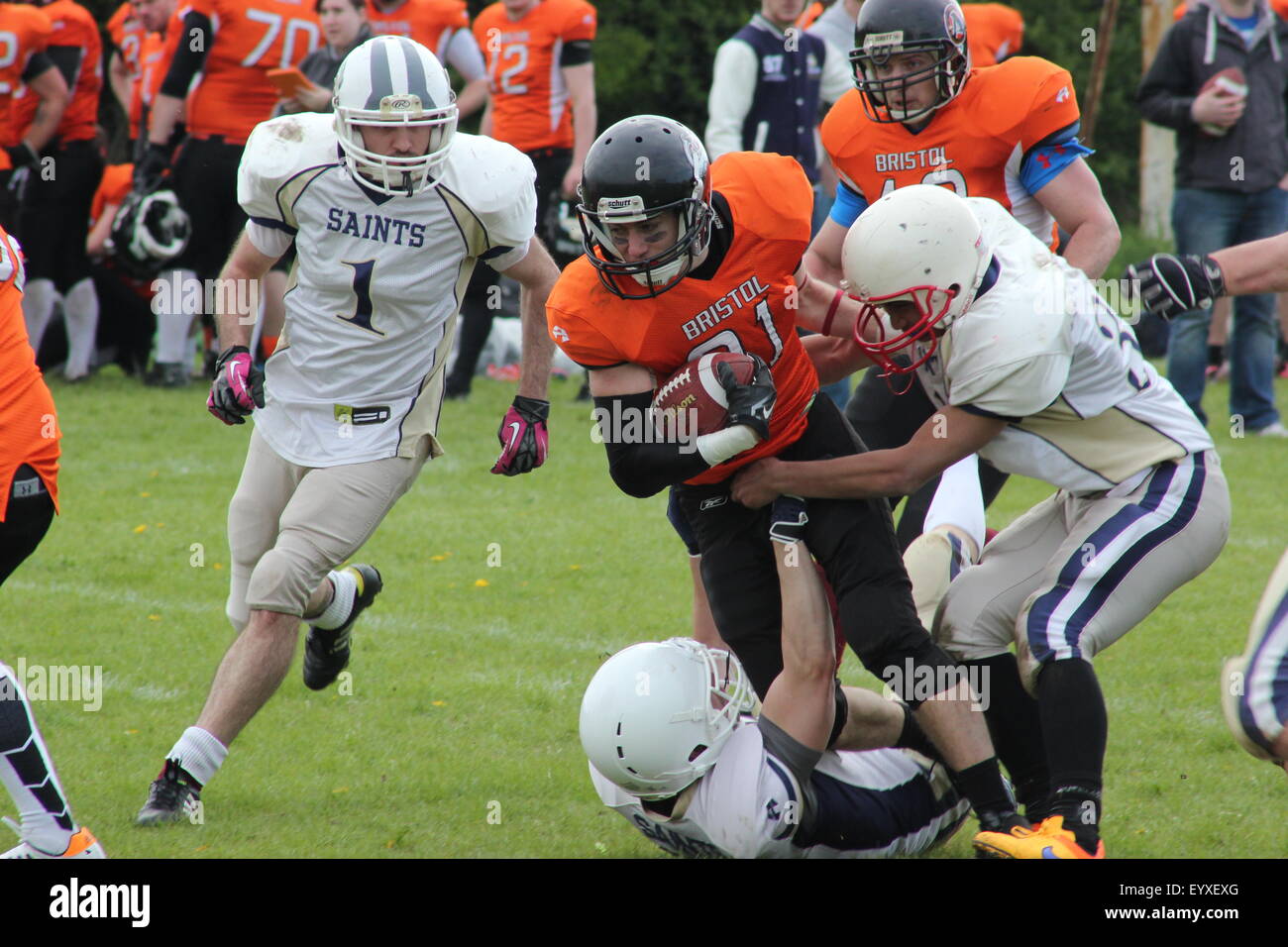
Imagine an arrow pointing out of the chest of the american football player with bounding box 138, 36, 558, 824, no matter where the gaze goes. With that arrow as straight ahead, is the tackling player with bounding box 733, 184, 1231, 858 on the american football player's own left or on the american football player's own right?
on the american football player's own left

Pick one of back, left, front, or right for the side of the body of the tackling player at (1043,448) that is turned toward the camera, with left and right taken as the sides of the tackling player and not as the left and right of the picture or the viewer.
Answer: left

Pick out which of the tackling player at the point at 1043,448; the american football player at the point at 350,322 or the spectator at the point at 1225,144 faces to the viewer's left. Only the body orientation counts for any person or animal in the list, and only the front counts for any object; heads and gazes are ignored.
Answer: the tackling player

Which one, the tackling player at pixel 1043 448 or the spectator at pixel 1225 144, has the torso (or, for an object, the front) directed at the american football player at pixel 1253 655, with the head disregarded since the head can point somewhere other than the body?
the spectator

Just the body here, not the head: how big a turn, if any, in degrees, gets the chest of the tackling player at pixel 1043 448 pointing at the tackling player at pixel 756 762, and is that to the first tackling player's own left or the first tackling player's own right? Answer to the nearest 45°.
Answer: approximately 45° to the first tackling player's own left

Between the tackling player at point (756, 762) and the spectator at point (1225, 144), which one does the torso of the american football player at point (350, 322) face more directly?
the tackling player

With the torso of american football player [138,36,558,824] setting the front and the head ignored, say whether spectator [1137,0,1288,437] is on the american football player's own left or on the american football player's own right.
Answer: on the american football player's own left

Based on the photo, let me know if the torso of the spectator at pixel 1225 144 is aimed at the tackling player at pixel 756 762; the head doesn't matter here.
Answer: yes
